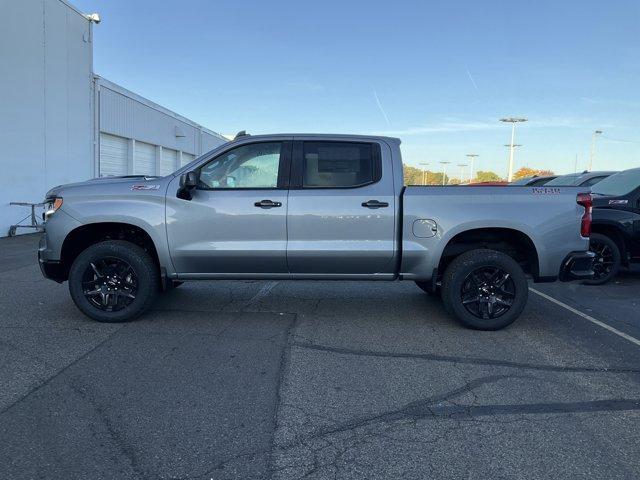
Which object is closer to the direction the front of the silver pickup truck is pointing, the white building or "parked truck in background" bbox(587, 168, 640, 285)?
the white building

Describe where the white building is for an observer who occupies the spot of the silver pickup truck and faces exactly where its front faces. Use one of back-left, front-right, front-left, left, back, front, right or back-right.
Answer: front-right

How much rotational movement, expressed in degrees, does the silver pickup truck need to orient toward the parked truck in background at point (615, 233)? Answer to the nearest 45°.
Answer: approximately 135° to its right

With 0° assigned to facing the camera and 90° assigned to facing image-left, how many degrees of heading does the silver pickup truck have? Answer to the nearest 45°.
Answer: approximately 90°
